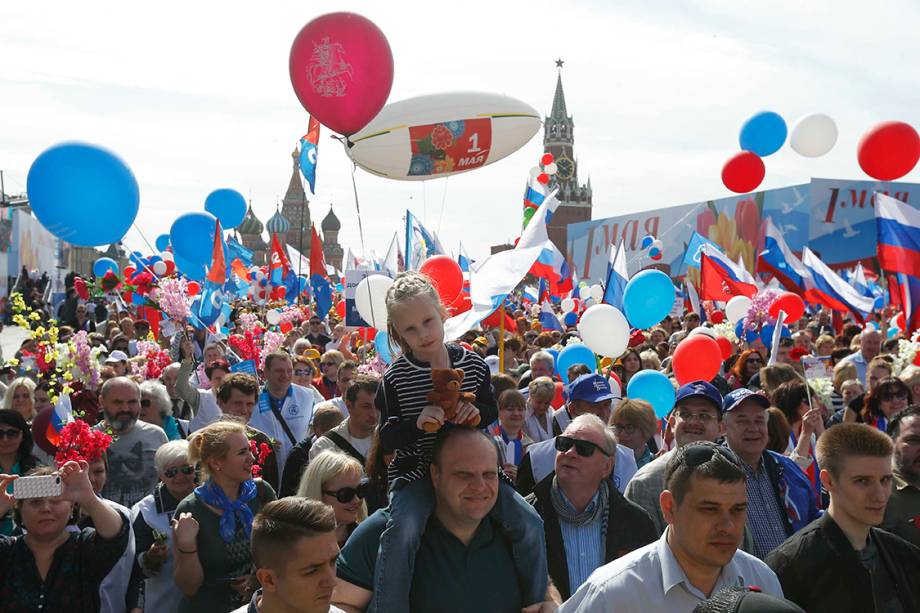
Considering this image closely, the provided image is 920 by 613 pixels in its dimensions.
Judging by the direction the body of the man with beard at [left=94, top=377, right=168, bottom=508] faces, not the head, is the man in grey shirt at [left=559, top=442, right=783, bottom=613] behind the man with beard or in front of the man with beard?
in front

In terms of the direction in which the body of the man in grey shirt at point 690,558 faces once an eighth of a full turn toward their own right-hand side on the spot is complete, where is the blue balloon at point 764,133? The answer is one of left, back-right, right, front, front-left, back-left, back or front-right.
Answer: back

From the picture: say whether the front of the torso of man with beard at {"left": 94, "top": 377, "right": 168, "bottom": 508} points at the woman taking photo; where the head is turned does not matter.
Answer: yes

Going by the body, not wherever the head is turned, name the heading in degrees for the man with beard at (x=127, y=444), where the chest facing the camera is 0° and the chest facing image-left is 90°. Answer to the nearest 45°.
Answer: approximately 0°

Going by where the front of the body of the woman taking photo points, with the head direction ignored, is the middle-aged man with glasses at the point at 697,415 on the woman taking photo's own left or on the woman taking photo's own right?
on the woman taking photo's own left

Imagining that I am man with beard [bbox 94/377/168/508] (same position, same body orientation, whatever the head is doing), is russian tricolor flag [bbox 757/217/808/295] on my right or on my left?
on my left

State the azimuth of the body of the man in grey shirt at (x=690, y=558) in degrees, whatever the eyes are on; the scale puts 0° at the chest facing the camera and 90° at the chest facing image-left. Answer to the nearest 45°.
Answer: approximately 315°

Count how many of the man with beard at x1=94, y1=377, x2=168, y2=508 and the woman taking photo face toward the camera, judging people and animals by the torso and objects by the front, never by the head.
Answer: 2

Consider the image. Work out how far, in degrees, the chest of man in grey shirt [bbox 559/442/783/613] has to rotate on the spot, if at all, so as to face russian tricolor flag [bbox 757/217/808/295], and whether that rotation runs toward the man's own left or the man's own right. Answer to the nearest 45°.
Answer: approximately 135° to the man's own left

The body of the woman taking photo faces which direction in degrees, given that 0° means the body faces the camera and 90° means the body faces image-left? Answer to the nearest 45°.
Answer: approximately 0°

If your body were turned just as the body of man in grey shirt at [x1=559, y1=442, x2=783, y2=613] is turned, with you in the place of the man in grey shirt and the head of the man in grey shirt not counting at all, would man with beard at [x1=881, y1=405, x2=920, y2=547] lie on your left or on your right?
on your left

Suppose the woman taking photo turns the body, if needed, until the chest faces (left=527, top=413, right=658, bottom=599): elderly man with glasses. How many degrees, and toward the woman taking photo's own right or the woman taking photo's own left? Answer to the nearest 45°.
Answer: approximately 90° to the woman taking photo's own left

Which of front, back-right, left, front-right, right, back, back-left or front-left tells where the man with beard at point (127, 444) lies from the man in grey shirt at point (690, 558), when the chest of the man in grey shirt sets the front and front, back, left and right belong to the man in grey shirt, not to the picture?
back
